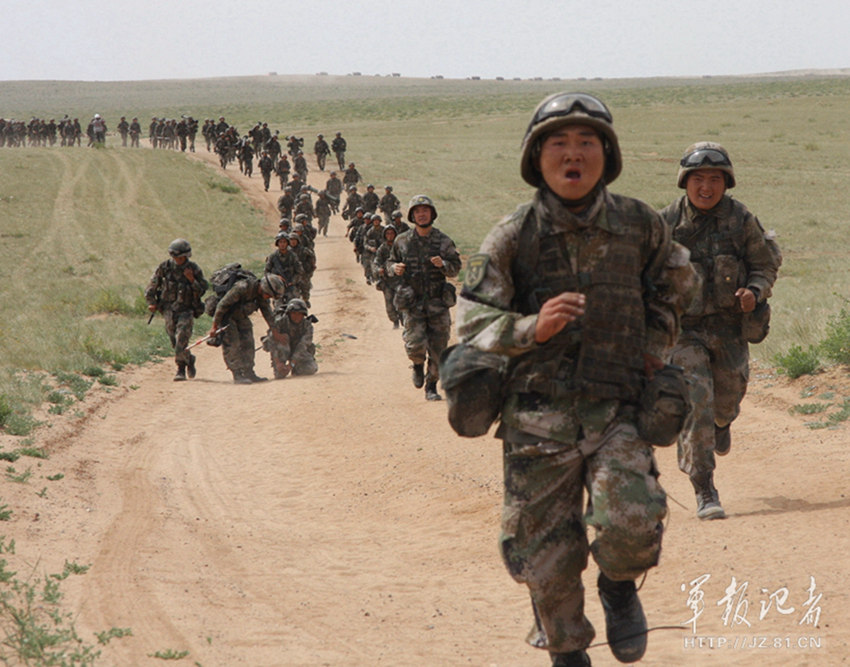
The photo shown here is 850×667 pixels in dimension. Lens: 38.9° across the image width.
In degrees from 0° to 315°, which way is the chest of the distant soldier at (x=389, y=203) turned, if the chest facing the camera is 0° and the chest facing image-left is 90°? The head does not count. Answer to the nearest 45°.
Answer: approximately 0°

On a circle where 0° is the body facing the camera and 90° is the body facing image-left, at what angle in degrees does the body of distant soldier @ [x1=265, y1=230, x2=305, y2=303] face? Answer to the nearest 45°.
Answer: approximately 0°

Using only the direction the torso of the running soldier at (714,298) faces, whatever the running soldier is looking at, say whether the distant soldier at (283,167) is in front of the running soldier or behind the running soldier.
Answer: behind

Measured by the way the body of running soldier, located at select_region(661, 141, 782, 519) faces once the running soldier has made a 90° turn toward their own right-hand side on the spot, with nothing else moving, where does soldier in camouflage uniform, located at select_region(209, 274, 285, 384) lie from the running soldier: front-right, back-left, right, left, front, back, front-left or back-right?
front-right
